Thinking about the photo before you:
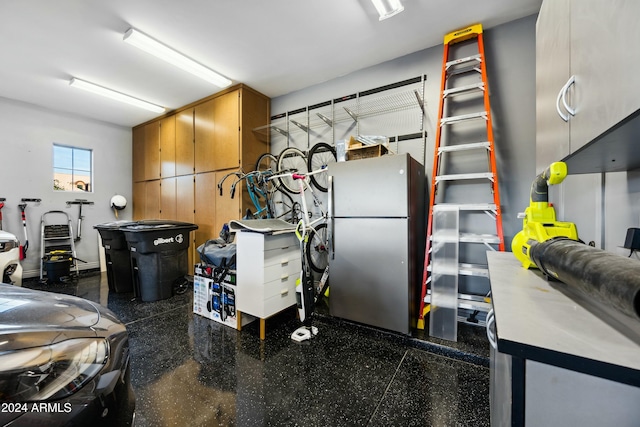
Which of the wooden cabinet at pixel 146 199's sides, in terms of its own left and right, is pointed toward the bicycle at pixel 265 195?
left

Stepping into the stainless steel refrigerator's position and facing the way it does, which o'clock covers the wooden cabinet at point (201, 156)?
The wooden cabinet is roughly at 2 o'clock from the stainless steel refrigerator.

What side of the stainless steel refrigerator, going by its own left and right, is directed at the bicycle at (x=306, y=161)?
right

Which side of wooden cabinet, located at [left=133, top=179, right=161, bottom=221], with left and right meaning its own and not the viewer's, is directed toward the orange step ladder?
left

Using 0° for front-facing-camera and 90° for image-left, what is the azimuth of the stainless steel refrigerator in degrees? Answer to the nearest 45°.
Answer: approximately 45°

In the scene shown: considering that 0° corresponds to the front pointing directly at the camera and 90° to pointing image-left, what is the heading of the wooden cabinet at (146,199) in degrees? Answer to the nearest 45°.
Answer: approximately 45°

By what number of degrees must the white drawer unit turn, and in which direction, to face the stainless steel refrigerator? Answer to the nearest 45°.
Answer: approximately 45° to its left

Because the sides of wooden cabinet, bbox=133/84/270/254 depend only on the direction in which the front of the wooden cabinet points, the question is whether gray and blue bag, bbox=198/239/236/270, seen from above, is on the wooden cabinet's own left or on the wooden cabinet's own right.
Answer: on the wooden cabinet's own left

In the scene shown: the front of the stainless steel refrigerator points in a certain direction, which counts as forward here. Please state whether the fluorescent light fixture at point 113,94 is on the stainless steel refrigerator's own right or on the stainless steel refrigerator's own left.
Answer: on the stainless steel refrigerator's own right

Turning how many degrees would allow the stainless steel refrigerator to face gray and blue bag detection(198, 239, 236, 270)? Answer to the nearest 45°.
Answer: approximately 45° to its right
